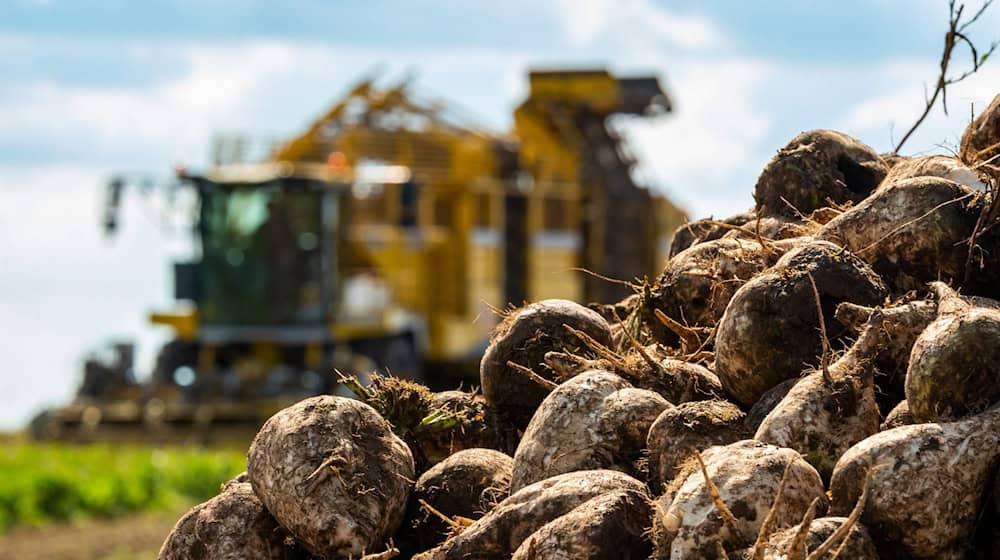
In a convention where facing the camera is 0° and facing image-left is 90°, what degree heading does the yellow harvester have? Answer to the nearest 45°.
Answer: approximately 45°

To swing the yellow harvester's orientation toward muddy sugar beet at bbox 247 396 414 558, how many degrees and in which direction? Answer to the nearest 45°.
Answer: approximately 45° to its left
